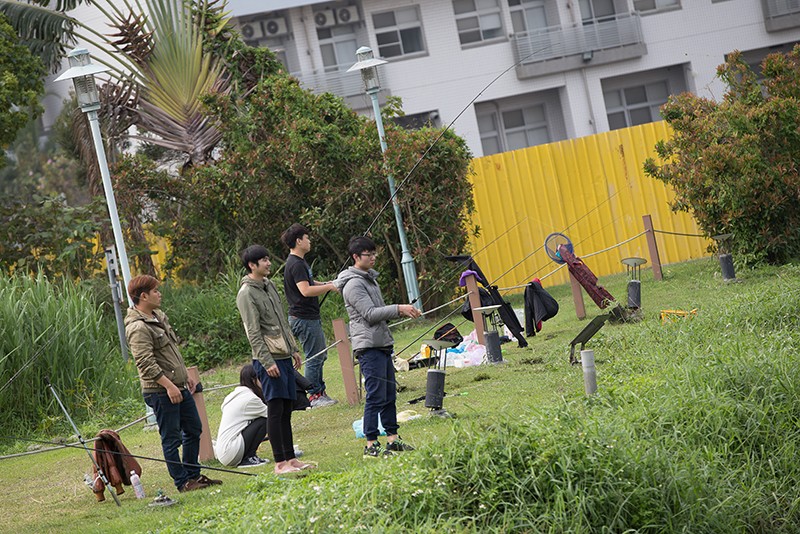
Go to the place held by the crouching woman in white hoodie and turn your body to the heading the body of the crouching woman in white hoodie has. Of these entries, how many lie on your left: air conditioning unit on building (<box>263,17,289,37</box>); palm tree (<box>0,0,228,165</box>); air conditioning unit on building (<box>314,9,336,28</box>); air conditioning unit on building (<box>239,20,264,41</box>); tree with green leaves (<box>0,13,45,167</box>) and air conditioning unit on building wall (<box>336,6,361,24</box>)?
6

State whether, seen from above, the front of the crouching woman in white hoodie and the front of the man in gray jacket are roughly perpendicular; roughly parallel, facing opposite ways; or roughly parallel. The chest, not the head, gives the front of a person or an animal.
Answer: roughly parallel

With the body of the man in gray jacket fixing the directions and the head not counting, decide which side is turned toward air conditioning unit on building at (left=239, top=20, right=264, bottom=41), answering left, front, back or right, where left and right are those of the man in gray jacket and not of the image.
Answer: left

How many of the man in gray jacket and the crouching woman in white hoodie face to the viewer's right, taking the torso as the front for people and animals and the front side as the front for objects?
2

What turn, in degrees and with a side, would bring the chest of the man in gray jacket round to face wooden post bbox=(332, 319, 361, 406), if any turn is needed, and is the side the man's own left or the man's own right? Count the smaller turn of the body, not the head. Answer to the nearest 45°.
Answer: approximately 90° to the man's own left

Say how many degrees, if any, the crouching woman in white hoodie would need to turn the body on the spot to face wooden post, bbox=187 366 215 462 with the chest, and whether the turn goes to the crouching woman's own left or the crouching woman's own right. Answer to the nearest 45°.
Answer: approximately 135° to the crouching woman's own left

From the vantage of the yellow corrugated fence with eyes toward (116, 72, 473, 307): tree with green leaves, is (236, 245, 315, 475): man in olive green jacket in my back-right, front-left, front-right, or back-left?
front-left

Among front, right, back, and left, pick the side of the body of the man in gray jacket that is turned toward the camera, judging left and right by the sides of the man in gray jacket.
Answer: right

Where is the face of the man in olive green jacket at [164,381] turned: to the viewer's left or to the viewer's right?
to the viewer's right

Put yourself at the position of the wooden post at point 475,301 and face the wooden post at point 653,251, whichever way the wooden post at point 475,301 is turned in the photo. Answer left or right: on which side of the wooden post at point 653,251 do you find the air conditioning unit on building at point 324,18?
left

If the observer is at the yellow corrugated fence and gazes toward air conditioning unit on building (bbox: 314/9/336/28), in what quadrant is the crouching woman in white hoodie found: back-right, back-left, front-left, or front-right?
back-left

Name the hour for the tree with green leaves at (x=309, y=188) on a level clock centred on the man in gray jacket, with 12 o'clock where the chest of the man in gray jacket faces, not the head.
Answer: The tree with green leaves is roughly at 9 o'clock from the man in gray jacket.

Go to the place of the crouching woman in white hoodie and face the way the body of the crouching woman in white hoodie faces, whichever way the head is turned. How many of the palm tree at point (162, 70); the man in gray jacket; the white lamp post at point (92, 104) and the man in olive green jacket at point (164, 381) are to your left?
2

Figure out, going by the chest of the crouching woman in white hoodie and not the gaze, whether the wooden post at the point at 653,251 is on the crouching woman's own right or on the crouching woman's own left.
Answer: on the crouching woman's own left

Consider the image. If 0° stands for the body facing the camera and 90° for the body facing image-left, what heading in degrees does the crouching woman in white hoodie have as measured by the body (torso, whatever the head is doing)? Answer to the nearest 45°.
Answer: approximately 270°
